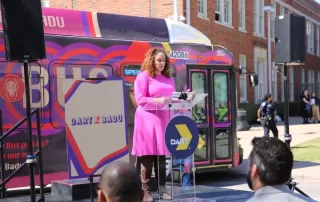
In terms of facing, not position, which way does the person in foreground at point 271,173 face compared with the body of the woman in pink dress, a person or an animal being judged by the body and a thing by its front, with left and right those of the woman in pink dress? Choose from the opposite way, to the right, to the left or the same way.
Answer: the opposite way

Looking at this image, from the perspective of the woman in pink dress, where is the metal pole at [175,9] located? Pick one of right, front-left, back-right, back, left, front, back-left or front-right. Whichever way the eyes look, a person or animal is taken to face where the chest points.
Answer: back-left

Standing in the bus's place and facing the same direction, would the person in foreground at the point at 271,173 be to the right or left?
on its right

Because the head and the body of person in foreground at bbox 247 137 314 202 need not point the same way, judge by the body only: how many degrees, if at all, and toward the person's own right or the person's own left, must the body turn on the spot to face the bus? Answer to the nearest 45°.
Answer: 0° — they already face it

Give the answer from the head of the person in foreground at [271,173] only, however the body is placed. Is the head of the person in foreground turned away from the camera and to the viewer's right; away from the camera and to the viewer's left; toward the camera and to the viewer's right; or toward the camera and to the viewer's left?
away from the camera and to the viewer's left

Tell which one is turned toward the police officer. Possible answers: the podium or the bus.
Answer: the bus
